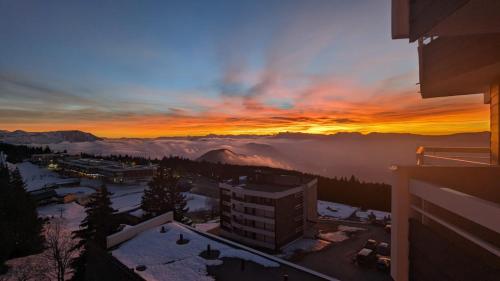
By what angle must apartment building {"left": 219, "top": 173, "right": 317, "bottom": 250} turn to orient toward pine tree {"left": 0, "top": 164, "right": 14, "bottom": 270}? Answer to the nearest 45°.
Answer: approximately 45° to its right

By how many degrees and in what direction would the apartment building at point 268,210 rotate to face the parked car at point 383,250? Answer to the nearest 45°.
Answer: approximately 135° to its left

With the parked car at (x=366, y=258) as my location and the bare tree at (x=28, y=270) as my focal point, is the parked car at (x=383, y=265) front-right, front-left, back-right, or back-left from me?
back-left

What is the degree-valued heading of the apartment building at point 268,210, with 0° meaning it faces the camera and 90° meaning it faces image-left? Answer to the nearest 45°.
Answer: approximately 45°

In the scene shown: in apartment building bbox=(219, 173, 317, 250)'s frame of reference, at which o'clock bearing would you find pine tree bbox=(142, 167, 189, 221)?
The pine tree is roughly at 2 o'clock from the apartment building.

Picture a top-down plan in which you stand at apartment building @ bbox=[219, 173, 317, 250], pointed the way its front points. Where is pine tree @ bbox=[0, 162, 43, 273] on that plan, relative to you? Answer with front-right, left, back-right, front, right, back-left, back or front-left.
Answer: front-right

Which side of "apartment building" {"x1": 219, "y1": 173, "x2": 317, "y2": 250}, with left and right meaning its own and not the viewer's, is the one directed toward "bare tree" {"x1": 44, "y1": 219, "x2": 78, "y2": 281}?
front

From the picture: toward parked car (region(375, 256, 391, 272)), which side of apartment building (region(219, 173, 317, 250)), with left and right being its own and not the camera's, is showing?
left

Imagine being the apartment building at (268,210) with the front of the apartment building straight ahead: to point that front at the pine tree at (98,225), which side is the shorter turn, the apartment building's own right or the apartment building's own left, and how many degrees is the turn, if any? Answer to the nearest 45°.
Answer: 0° — it already faces it

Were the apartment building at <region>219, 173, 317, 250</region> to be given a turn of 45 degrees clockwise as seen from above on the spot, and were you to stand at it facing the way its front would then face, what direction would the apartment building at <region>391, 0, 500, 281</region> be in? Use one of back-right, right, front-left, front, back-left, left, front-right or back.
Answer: left

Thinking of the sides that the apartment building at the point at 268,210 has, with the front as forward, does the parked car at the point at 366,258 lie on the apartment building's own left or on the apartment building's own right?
on the apartment building's own left
